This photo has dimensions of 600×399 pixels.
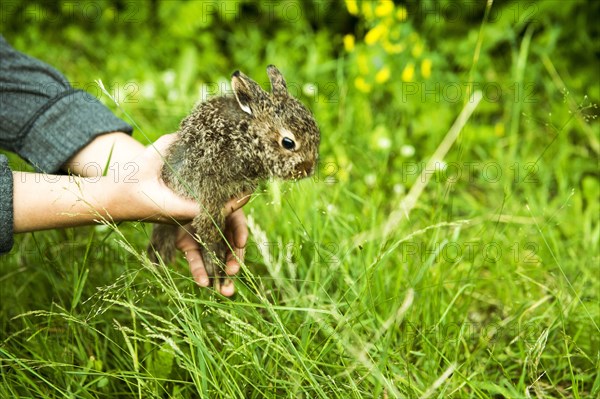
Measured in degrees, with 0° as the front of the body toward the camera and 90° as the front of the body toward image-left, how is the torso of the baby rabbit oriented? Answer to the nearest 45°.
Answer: approximately 270°

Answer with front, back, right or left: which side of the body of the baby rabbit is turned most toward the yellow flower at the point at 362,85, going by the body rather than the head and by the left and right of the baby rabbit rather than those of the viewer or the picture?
left

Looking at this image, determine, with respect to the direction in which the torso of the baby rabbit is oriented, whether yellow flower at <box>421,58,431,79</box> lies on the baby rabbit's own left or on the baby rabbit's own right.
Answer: on the baby rabbit's own left

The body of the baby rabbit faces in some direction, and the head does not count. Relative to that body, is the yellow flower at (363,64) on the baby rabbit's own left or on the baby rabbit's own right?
on the baby rabbit's own left

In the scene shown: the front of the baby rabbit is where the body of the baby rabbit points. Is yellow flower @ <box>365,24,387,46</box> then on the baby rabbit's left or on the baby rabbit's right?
on the baby rabbit's left

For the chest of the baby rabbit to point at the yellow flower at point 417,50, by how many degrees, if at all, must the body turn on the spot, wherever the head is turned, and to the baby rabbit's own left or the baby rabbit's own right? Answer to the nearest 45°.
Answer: approximately 45° to the baby rabbit's own left
